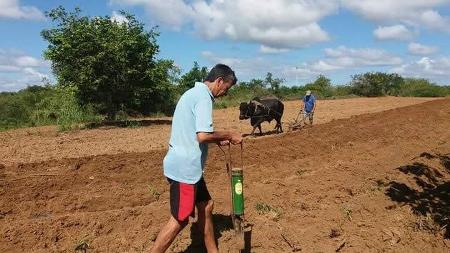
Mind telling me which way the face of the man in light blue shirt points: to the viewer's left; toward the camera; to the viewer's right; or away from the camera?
to the viewer's right

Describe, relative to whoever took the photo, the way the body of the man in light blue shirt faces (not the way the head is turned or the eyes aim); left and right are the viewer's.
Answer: facing to the right of the viewer

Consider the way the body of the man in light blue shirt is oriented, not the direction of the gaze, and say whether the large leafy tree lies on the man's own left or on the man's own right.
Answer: on the man's own left
